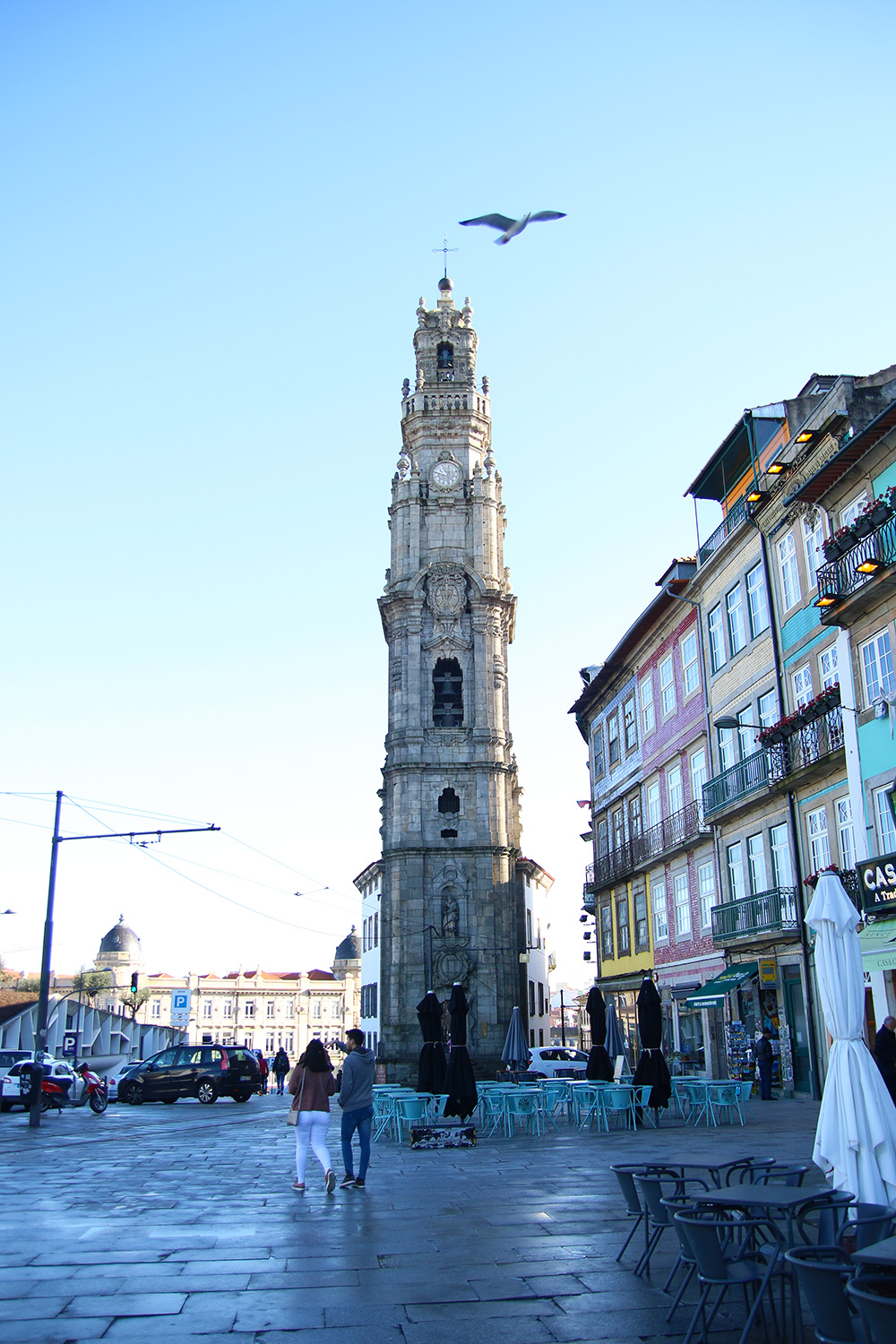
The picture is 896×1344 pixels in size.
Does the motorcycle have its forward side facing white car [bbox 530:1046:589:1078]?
yes

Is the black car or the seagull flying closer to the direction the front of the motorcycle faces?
the black car

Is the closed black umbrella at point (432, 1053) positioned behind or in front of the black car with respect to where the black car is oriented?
behind

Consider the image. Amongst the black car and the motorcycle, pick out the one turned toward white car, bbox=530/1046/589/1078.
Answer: the motorcycle

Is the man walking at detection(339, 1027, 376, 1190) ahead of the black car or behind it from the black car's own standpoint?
behind

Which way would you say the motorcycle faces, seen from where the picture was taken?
facing to the right of the viewer

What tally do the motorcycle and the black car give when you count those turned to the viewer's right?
1

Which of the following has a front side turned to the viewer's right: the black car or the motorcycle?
the motorcycle

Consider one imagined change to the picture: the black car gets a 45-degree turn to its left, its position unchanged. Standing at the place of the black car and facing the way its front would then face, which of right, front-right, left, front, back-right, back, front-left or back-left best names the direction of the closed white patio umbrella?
left

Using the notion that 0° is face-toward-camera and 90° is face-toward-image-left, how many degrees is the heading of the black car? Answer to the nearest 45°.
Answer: approximately 135°

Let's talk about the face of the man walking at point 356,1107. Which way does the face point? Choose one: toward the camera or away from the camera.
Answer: away from the camera

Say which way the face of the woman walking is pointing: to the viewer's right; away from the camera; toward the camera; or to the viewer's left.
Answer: away from the camera

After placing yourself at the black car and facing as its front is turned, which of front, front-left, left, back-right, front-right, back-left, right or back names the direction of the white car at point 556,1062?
back-right
